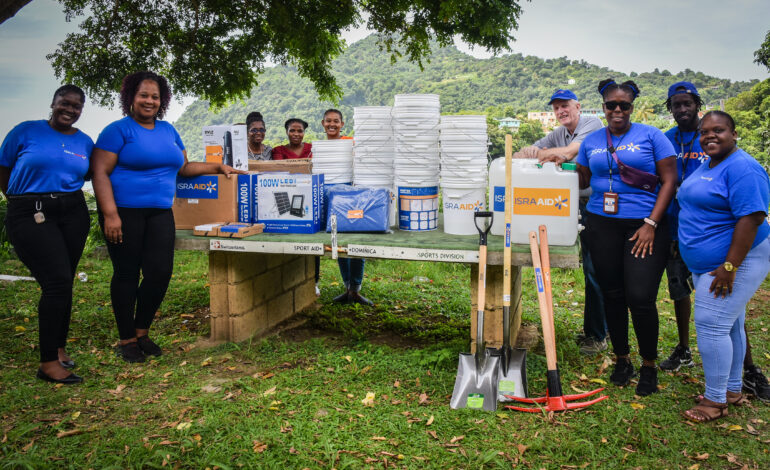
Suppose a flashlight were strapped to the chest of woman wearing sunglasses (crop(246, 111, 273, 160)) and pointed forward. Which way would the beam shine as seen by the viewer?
toward the camera

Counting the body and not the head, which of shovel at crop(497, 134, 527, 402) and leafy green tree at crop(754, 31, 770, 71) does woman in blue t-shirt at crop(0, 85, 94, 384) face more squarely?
the shovel

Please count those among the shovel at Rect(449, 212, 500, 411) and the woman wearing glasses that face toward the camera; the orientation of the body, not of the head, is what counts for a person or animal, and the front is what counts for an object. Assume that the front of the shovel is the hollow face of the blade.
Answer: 2

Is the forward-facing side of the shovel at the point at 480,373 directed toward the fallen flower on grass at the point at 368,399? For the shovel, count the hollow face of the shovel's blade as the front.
no

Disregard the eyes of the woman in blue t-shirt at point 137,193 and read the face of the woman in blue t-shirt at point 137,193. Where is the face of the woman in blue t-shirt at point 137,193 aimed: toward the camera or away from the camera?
toward the camera

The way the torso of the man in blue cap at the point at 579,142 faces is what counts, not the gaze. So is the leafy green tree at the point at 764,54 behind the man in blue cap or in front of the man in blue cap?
behind

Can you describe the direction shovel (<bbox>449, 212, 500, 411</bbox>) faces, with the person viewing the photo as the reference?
facing the viewer

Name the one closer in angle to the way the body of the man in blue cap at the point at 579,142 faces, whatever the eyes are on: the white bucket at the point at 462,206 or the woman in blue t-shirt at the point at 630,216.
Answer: the white bucket

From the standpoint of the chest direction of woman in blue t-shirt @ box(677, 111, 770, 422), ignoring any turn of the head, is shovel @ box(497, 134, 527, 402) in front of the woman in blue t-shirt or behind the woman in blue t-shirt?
in front

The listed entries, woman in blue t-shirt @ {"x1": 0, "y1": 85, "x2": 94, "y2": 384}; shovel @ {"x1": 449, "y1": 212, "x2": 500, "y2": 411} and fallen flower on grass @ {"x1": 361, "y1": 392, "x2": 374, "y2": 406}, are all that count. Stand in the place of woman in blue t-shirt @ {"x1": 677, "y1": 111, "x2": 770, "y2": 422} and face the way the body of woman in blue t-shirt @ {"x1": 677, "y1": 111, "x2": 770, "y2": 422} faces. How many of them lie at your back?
0
